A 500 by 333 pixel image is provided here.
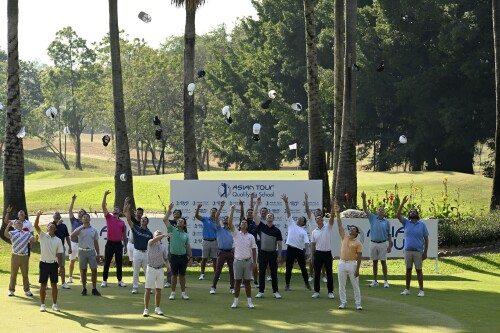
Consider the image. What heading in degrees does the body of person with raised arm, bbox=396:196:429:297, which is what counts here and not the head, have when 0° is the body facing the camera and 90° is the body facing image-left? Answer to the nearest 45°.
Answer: approximately 0°

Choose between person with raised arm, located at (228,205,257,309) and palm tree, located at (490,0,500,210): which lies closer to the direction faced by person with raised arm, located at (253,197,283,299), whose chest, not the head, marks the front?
the person with raised arm

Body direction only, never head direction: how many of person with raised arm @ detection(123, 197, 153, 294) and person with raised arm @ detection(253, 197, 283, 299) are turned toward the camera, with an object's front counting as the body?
2

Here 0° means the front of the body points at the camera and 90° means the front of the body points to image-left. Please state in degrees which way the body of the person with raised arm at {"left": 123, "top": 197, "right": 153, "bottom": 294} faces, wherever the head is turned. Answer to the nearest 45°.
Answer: approximately 0°

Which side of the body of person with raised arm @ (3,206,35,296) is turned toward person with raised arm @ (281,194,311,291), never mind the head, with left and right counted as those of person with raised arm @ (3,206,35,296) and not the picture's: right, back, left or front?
left

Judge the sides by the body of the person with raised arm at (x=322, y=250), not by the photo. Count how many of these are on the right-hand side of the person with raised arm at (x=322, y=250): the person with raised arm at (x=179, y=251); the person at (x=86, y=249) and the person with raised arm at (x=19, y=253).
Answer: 3

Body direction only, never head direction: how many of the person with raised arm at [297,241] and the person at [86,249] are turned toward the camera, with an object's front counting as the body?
2
